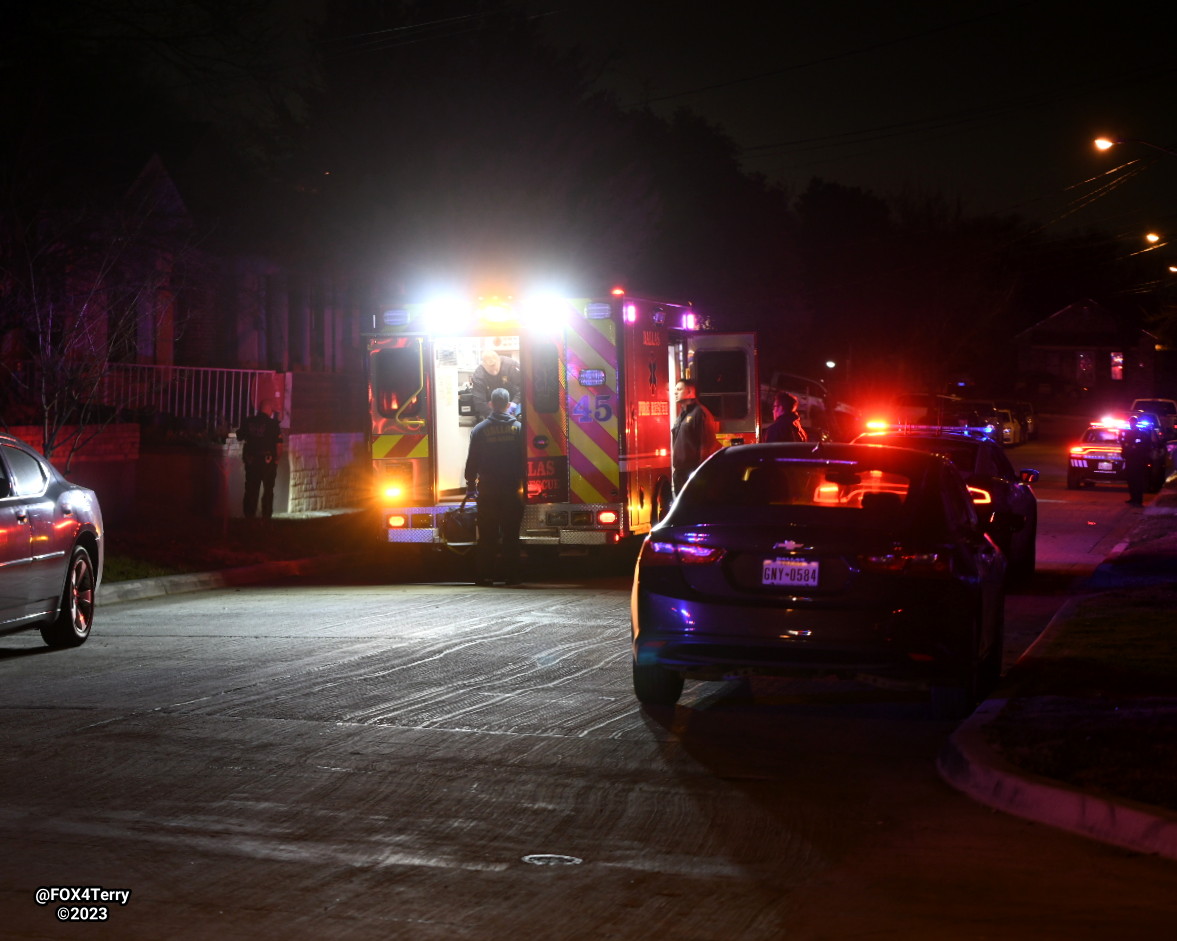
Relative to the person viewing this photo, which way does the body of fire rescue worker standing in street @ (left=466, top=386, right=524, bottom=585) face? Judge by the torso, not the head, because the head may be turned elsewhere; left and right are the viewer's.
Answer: facing away from the viewer

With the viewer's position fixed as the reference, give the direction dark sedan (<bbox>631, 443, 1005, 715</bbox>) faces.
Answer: facing away from the viewer

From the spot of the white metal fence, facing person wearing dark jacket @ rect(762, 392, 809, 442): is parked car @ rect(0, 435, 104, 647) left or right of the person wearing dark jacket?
right

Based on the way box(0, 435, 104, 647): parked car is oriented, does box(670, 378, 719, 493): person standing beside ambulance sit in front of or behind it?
behind

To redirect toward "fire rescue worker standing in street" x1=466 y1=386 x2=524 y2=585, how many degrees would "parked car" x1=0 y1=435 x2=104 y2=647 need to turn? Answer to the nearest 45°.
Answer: approximately 180°

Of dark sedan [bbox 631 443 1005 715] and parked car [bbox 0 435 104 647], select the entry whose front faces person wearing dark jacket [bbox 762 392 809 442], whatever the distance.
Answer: the dark sedan

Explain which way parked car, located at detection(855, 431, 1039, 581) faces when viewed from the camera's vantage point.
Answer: facing away from the viewer

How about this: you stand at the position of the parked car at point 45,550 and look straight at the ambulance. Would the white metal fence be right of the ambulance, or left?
left
